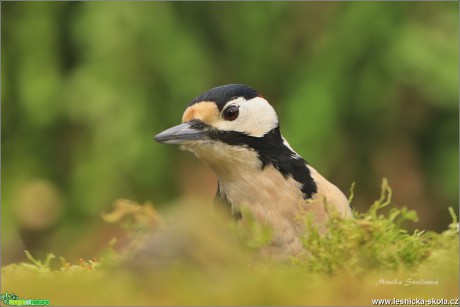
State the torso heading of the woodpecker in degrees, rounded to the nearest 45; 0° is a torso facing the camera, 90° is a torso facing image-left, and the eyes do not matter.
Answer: approximately 45°
